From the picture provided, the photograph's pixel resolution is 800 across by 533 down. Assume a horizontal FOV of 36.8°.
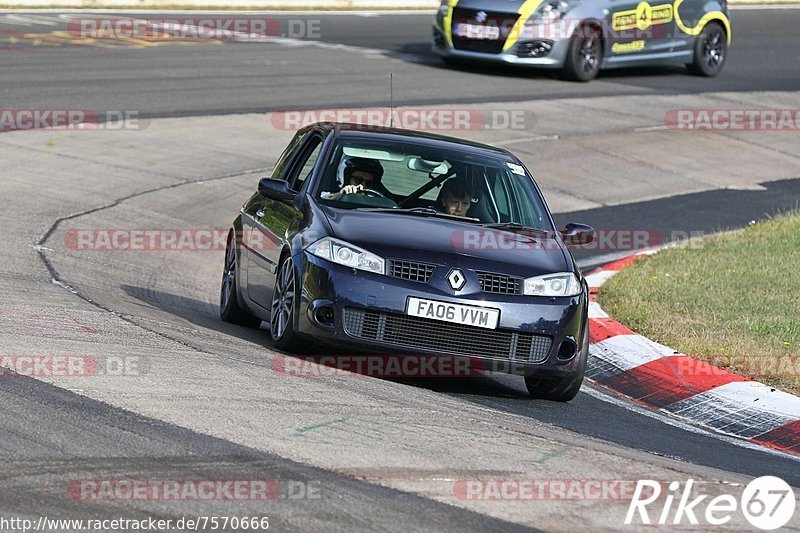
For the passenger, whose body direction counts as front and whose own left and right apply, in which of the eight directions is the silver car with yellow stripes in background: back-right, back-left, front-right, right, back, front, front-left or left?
back-left

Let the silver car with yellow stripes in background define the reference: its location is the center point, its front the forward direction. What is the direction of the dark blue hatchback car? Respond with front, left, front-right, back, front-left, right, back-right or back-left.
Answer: front-left

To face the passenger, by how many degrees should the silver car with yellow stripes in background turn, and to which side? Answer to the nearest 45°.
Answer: approximately 45° to its left

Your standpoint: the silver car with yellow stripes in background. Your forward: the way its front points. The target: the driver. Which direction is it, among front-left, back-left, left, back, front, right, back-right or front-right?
front-left

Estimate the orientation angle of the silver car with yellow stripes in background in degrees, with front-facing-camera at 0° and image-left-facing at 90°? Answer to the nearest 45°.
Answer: approximately 45°
